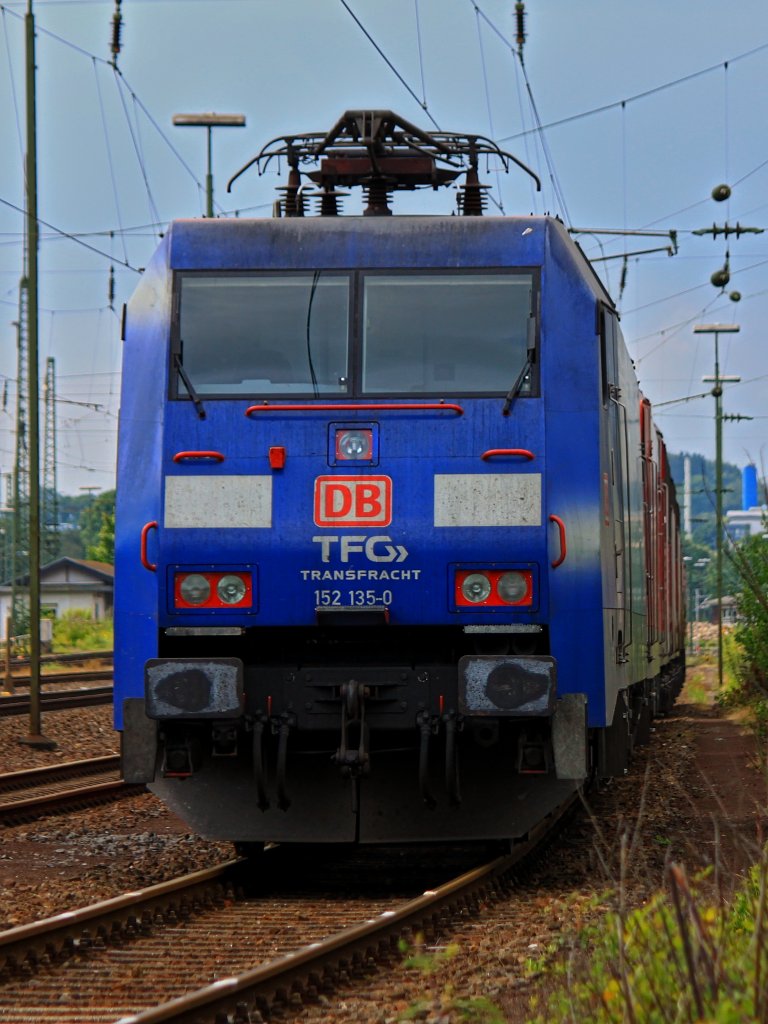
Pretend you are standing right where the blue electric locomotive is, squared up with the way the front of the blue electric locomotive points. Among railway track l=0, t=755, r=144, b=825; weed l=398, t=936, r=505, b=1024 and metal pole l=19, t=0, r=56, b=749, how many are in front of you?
1

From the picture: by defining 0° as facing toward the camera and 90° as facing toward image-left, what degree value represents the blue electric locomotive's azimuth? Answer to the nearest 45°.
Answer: approximately 0°

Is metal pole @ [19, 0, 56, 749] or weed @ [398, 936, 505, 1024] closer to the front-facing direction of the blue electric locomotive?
the weed

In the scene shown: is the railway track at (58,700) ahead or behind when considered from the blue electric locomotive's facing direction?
behind

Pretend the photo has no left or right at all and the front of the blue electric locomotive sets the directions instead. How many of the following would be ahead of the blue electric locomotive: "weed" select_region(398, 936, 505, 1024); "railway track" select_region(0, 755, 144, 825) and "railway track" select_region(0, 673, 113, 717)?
1

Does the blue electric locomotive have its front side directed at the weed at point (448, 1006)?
yes

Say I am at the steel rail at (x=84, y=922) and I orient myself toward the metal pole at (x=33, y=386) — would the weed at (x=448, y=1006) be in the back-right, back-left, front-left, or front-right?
back-right

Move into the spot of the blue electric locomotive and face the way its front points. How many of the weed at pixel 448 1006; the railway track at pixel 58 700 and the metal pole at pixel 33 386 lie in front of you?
1
